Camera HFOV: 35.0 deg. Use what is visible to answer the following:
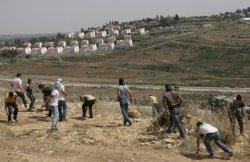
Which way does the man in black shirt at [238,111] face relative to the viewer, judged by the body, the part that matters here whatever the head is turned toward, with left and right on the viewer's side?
facing away from the viewer

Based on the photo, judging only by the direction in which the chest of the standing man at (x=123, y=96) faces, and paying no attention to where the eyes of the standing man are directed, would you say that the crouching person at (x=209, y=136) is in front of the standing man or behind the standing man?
behind

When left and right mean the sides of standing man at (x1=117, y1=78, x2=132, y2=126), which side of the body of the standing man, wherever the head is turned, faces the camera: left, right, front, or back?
back

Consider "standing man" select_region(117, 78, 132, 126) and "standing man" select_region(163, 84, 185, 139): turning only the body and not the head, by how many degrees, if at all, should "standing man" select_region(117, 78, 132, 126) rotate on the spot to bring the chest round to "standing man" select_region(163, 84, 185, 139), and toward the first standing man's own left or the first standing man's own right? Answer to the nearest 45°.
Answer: approximately 135° to the first standing man's own right

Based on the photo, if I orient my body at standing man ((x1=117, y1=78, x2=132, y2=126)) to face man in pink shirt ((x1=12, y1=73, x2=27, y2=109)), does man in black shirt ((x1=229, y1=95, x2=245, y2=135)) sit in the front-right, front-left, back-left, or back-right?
back-right

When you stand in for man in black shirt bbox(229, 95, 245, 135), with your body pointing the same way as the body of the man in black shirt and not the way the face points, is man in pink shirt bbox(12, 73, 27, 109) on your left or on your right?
on your left

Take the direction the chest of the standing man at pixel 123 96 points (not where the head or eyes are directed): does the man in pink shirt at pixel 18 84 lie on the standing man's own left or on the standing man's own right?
on the standing man's own left

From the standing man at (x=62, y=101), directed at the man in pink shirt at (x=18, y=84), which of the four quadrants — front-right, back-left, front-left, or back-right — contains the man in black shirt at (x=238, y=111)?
back-right
